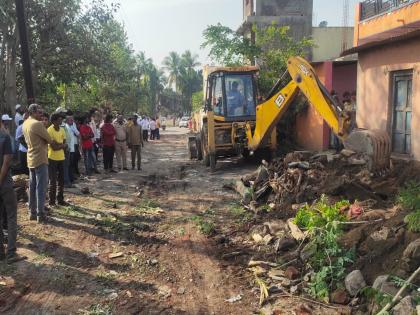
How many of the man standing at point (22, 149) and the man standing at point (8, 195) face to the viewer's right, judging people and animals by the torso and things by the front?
2

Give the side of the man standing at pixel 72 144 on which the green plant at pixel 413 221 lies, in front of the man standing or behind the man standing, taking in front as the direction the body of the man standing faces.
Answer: in front

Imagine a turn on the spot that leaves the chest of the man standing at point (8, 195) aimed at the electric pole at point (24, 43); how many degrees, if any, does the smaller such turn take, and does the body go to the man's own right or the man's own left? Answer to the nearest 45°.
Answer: approximately 90° to the man's own left

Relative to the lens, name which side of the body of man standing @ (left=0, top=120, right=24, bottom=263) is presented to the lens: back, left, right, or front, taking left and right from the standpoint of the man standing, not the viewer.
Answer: right

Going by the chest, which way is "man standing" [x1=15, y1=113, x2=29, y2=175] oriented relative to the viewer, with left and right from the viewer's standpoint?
facing to the right of the viewer

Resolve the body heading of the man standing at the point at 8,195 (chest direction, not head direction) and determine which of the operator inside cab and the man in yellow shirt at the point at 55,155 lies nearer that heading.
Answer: the operator inside cab

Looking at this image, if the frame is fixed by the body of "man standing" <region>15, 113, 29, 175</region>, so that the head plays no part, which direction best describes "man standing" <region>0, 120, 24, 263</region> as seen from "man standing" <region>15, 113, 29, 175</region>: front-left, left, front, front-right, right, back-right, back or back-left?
right

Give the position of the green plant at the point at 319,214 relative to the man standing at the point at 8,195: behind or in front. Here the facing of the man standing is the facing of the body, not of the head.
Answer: in front
